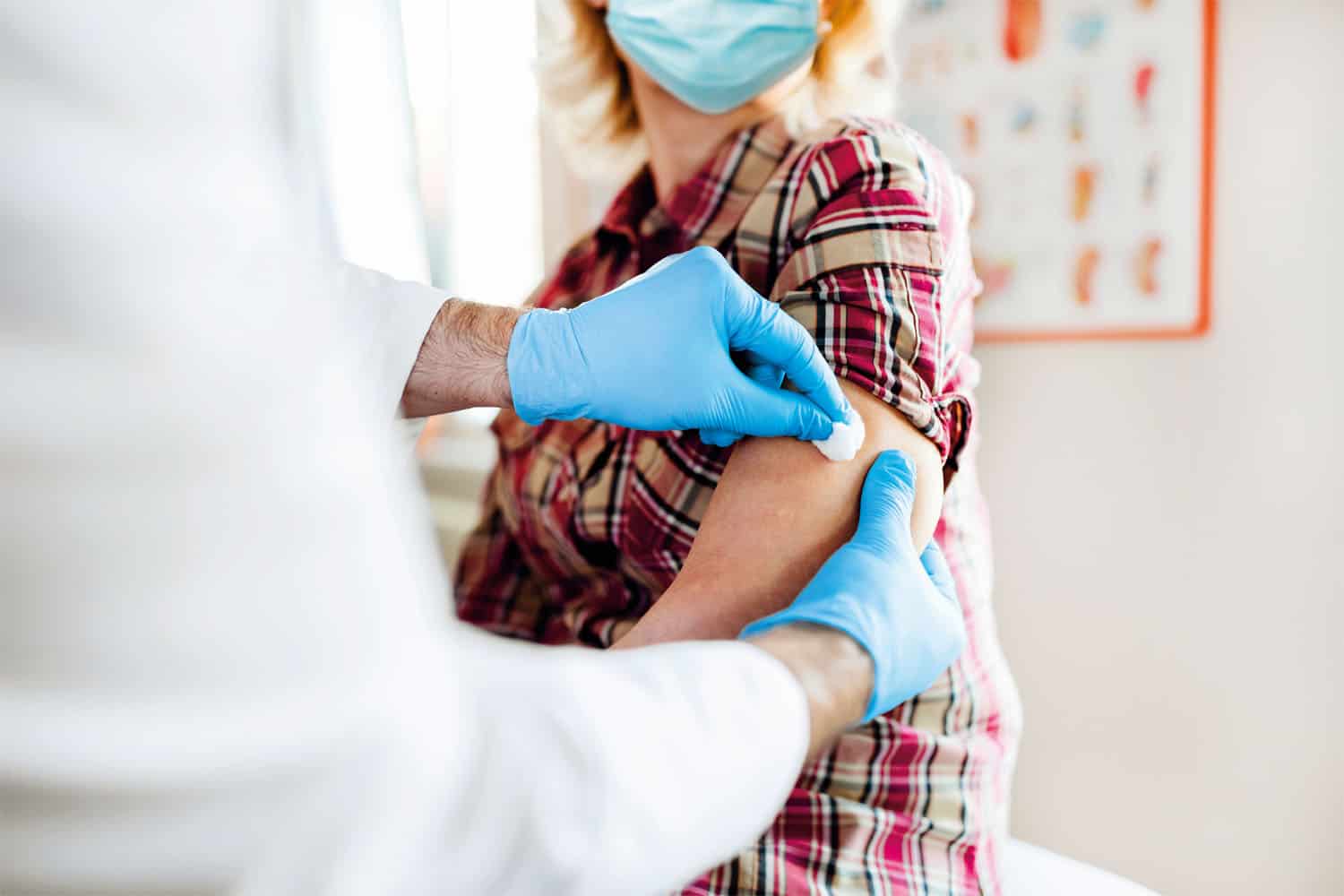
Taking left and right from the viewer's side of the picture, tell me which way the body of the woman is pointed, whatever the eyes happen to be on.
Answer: facing the viewer and to the left of the viewer

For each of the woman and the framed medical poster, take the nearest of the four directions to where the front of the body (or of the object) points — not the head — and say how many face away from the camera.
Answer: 0

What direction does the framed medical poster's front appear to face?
toward the camera

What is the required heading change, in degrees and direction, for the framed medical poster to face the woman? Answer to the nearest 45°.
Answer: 0° — it already faces them

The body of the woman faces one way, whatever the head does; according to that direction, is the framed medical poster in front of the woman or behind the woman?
behind
